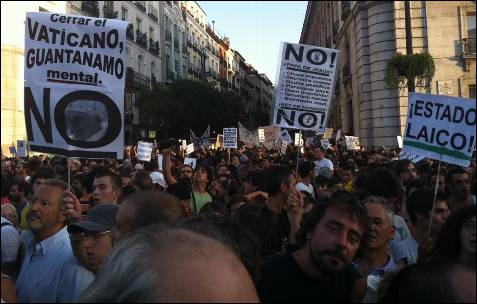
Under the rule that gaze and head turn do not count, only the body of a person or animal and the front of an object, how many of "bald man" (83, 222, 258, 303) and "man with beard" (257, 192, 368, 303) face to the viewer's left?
0

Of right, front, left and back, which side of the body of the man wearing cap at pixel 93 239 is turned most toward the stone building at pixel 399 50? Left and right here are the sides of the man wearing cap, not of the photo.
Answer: back

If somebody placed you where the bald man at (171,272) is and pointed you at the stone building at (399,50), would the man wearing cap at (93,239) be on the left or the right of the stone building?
left

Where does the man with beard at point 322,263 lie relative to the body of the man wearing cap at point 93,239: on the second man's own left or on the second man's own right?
on the second man's own left

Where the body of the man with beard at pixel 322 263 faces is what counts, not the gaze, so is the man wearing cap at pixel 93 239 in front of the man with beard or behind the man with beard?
behind

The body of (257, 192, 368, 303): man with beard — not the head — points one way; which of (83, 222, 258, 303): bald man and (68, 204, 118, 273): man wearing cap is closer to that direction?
the bald man

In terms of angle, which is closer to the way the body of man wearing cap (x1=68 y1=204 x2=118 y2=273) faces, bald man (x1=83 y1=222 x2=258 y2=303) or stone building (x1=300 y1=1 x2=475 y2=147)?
the bald man

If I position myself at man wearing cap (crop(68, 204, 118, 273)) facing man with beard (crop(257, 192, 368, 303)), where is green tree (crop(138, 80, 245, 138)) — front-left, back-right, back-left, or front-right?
back-left

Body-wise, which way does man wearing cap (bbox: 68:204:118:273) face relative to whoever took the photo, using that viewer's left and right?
facing the viewer and to the left of the viewer
